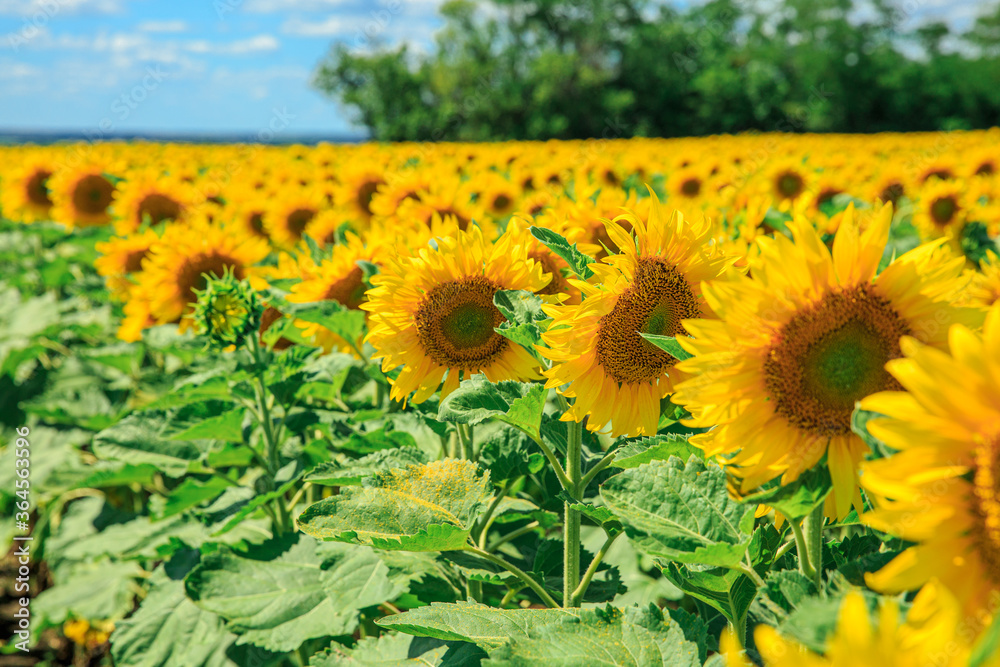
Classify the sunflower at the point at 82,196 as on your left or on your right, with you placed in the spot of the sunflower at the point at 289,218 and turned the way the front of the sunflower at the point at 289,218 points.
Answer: on your right

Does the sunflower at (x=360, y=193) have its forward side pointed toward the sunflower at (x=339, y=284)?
yes

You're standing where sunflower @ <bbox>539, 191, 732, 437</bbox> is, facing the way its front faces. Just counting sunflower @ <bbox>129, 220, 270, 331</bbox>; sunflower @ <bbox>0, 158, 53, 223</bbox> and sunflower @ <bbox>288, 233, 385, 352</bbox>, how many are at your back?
3

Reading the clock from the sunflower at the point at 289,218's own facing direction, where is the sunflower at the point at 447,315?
the sunflower at the point at 447,315 is roughly at 12 o'clock from the sunflower at the point at 289,218.

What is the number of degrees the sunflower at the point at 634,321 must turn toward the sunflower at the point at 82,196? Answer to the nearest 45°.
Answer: approximately 180°

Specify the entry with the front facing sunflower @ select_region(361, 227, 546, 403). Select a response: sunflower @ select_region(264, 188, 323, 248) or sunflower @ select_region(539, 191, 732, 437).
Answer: sunflower @ select_region(264, 188, 323, 248)

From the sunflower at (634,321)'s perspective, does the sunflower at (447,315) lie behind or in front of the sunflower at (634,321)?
behind

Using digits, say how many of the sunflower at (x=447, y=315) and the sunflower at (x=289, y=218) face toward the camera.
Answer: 2

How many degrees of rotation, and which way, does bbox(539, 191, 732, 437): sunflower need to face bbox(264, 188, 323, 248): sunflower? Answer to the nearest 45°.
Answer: approximately 180°

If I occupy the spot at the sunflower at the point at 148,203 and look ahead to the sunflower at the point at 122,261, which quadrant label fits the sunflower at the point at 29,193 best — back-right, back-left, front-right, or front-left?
back-right

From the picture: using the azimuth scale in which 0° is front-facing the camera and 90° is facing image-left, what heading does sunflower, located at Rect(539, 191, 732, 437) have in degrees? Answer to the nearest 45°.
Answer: approximately 315°
